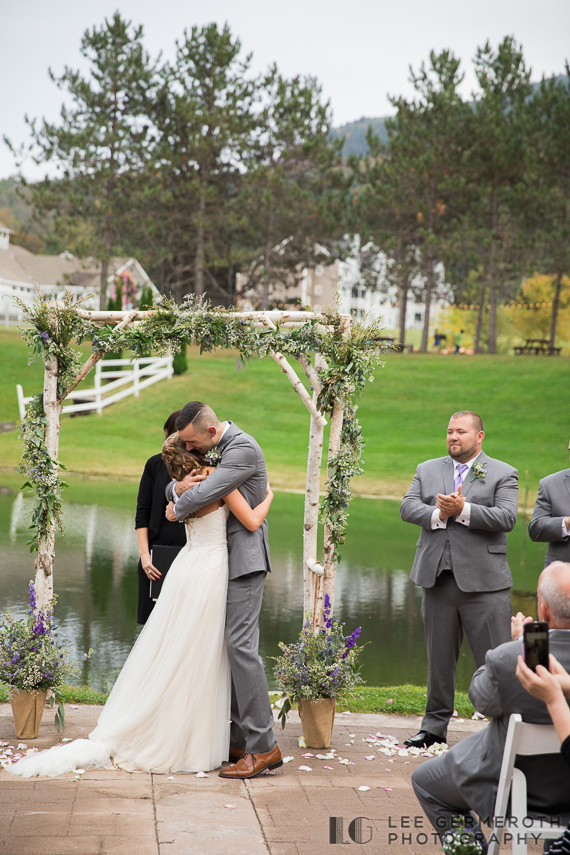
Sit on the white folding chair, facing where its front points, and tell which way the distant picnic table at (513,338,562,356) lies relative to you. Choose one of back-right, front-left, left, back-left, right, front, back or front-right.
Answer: front-right

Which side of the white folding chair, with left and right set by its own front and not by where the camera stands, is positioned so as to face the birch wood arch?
front

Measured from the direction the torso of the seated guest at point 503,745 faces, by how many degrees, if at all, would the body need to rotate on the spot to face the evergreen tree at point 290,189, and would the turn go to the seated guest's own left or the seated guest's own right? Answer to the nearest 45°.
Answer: approximately 45° to the seated guest's own right

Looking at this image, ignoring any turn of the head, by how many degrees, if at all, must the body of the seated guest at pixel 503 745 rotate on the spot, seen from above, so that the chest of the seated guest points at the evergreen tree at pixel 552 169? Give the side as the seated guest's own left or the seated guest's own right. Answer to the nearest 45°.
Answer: approximately 45° to the seated guest's own right

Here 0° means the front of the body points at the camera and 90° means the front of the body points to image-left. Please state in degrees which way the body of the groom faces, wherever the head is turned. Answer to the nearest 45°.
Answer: approximately 90°

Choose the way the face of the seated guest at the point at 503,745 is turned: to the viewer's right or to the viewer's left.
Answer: to the viewer's left

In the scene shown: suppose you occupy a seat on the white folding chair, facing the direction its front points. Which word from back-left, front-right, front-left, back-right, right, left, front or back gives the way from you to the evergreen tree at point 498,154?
front-right

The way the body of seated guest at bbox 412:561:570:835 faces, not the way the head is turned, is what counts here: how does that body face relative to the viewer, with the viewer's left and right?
facing away from the viewer and to the left of the viewer

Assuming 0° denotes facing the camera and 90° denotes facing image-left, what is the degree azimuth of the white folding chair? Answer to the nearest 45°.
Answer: approximately 135°

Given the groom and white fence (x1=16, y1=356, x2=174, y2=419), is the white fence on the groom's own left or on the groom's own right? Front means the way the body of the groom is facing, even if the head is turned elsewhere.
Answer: on the groom's own right
